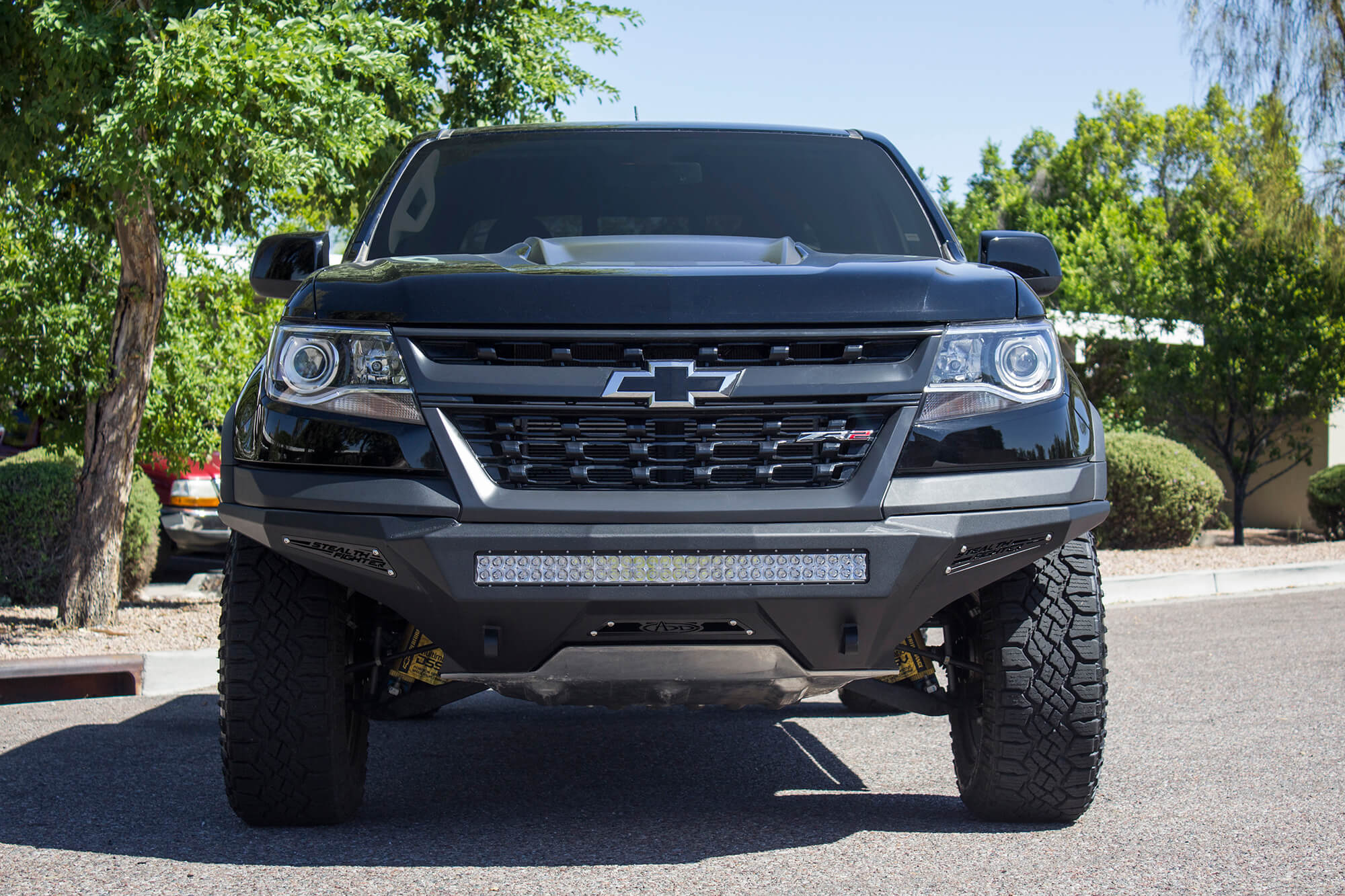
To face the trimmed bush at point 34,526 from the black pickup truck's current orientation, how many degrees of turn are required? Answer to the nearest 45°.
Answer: approximately 135° to its right

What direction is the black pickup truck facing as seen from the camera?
toward the camera

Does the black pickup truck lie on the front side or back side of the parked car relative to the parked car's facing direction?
on the front side

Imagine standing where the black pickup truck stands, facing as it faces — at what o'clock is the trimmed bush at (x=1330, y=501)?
The trimmed bush is roughly at 7 o'clock from the black pickup truck.

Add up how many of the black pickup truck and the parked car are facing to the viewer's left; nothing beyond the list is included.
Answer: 0

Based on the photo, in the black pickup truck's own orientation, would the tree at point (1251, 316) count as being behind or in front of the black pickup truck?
behind

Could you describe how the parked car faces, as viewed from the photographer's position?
facing the viewer and to the right of the viewer

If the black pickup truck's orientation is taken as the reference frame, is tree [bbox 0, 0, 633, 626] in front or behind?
behind

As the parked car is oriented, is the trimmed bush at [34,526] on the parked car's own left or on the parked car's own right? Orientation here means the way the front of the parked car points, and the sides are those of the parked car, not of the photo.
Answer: on the parked car's own right

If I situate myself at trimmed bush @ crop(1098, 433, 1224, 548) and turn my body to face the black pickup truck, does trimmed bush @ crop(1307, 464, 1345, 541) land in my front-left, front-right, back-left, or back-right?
back-left

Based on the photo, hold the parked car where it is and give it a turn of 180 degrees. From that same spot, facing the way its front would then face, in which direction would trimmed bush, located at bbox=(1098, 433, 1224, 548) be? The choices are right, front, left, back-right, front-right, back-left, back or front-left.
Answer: back-right
